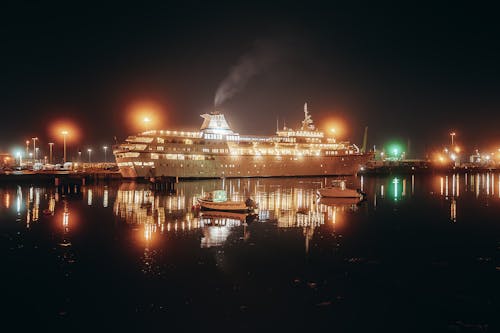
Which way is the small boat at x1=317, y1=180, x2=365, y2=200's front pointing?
to the viewer's left

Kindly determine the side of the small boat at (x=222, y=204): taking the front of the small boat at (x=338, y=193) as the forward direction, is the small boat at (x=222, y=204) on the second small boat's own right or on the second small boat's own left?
on the second small boat's own left
